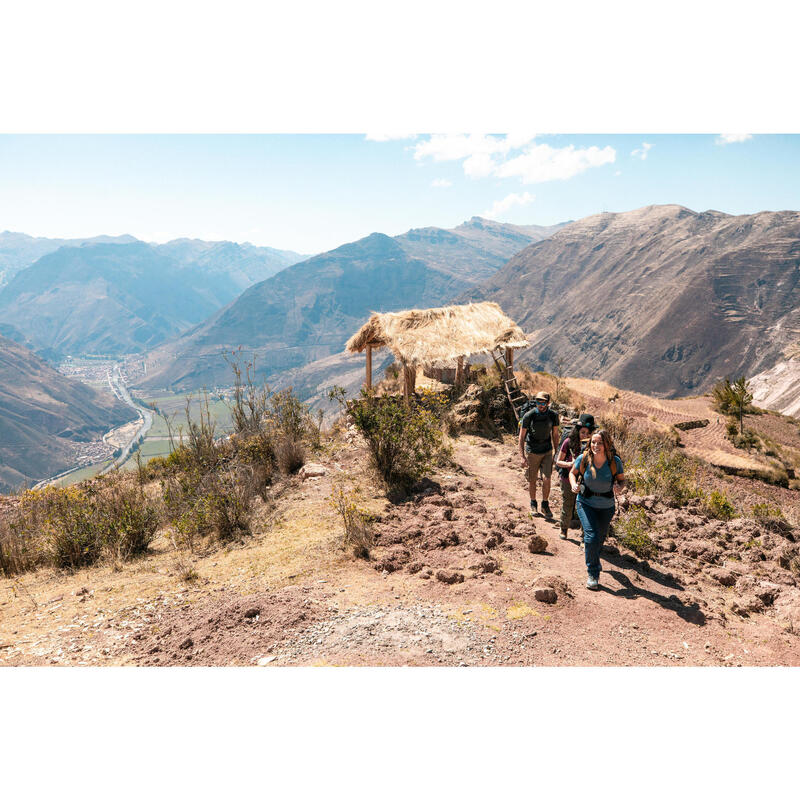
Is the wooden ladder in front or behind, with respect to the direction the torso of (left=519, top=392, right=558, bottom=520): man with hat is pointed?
behind

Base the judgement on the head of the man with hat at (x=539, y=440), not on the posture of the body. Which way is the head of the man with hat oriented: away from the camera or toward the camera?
toward the camera

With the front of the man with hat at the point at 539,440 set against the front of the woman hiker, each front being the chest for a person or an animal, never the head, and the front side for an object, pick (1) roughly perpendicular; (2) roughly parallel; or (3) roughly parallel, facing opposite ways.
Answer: roughly parallel

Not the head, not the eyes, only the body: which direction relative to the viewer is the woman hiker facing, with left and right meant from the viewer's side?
facing the viewer

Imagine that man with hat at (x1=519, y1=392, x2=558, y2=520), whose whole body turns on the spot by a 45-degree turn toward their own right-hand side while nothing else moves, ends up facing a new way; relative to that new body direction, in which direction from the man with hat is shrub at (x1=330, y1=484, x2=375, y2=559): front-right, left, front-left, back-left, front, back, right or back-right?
front

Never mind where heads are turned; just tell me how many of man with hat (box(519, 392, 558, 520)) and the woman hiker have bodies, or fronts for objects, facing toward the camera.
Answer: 2

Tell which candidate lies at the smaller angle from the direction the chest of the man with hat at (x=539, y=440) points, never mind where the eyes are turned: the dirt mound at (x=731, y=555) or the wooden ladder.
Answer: the dirt mound

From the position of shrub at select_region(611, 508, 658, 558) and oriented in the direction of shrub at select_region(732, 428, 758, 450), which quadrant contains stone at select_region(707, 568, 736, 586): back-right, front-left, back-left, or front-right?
back-right

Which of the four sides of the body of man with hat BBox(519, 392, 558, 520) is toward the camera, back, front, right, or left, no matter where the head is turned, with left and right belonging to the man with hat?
front
